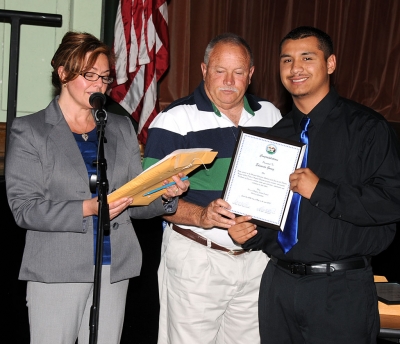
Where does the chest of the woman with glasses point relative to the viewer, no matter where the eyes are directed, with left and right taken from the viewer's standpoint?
facing the viewer and to the right of the viewer

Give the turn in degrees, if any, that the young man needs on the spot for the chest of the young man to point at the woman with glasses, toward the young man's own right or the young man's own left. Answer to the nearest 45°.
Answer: approximately 45° to the young man's own right

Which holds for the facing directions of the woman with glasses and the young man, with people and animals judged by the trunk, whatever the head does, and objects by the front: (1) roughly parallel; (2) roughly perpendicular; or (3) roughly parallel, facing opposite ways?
roughly perpendicular

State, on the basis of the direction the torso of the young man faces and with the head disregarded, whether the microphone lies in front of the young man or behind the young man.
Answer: in front

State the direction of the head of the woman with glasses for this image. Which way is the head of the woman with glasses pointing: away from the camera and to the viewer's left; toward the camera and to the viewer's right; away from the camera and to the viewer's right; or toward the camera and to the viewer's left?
toward the camera and to the viewer's right

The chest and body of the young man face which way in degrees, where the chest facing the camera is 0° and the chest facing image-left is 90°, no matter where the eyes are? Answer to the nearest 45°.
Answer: approximately 45°

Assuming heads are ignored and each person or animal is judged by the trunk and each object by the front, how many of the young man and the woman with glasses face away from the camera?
0

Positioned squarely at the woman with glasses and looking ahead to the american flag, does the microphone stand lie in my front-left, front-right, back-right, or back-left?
back-right

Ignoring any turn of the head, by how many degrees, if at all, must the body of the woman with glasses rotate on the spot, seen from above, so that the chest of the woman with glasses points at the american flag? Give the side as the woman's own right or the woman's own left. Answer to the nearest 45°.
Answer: approximately 135° to the woman's own left
